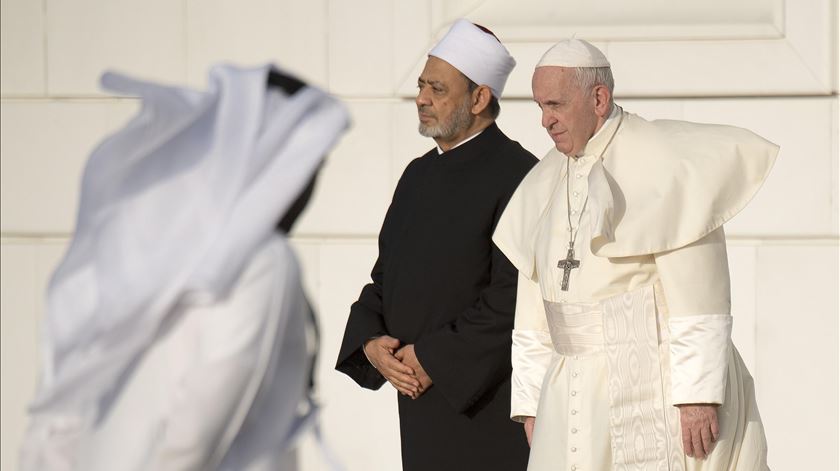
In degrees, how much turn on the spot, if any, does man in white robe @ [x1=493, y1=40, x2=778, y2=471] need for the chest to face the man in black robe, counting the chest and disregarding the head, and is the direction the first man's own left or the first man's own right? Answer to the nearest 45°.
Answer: approximately 90° to the first man's own right

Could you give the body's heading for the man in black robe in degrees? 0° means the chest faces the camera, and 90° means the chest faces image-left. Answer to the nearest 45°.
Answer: approximately 45°

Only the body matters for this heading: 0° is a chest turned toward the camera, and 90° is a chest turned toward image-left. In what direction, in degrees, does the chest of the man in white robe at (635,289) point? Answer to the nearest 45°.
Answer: approximately 45°

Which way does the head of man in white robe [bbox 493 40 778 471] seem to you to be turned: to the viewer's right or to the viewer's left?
to the viewer's left

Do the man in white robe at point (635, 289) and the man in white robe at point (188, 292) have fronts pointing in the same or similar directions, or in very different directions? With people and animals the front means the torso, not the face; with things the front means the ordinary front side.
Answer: very different directions
